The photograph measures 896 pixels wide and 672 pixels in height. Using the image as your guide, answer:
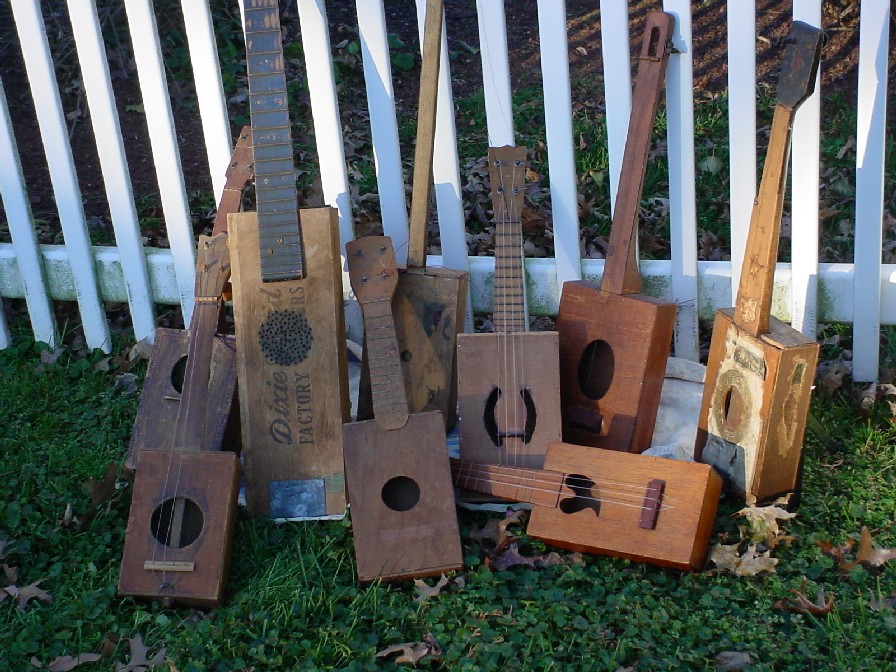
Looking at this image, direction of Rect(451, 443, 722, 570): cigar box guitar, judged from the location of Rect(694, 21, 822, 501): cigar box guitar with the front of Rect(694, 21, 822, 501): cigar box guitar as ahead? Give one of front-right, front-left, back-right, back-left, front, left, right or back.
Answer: front

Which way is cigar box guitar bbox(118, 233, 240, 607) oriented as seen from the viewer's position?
toward the camera

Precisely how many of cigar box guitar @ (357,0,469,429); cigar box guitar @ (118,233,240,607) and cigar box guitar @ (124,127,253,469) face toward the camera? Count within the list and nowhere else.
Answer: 3

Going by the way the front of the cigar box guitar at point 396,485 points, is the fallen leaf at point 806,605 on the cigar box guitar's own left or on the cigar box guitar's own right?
on the cigar box guitar's own left

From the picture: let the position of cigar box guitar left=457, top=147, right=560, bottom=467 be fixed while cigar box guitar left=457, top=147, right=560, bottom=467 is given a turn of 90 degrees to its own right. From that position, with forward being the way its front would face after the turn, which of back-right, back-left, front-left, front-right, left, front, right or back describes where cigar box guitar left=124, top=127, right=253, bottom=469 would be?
front

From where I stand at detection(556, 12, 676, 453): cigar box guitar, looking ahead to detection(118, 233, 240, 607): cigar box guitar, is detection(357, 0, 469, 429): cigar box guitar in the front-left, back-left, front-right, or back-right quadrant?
front-right

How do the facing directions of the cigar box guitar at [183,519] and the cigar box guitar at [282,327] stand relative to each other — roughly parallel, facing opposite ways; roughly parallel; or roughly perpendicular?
roughly parallel

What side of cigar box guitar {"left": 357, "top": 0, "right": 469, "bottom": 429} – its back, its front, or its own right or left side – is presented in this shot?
front

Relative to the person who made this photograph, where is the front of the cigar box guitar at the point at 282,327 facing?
facing the viewer
